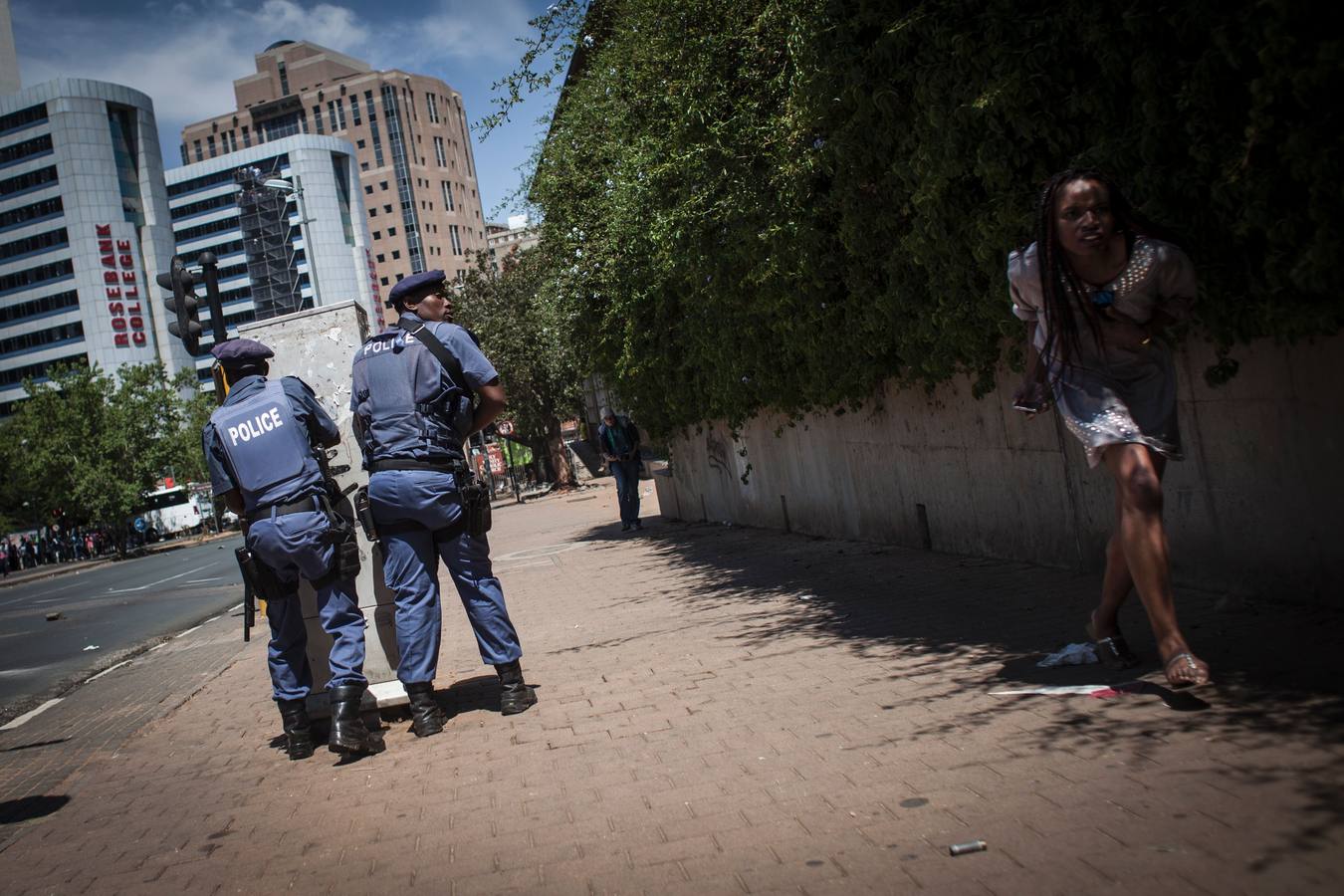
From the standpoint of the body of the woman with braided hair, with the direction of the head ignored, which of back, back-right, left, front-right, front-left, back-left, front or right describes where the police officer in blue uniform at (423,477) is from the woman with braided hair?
right

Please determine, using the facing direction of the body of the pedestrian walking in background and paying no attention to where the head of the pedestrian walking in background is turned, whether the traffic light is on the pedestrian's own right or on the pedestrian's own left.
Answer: on the pedestrian's own right

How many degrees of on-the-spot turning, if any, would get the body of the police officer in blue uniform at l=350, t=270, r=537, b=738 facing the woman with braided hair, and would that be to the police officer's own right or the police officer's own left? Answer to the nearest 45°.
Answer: approximately 90° to the police officer's own right

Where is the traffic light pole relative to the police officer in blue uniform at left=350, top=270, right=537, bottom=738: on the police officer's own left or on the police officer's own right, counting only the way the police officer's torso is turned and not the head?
on the police officer's own left

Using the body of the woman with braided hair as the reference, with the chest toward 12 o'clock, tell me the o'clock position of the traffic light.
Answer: The traffic light is roughly at 4 o'clock from the woman with braided hair.

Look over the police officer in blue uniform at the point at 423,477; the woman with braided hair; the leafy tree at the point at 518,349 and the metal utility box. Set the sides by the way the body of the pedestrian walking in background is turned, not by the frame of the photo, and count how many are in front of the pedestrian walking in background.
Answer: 3

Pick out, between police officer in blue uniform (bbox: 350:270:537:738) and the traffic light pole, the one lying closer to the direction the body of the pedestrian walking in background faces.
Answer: the police officer in blue uniform

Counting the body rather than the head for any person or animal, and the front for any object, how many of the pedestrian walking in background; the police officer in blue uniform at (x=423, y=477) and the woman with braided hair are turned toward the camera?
2

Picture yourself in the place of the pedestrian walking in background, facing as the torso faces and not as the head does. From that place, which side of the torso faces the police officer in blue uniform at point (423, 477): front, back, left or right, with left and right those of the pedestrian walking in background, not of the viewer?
front

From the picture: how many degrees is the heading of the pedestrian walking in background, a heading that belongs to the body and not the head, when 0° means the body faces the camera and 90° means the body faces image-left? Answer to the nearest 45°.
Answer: approximately 0°

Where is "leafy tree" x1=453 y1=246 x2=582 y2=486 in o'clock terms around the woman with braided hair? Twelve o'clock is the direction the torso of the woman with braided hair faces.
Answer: The leafy tree is roughly at 5 o'clock from the woman with braided hair.

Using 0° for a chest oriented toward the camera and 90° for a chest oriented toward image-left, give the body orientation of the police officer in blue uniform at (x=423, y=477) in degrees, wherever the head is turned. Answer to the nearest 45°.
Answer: approximately 225°
